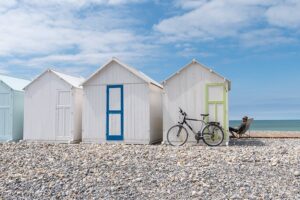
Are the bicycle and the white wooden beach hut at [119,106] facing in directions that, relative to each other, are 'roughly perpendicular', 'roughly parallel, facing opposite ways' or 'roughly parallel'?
roughly perpendicular

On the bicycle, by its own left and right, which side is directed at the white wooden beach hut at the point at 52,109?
front

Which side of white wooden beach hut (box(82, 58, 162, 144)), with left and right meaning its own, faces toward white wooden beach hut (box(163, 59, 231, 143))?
left

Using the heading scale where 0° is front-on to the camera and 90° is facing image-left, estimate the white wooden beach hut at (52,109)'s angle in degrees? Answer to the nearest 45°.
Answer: approximately 0°

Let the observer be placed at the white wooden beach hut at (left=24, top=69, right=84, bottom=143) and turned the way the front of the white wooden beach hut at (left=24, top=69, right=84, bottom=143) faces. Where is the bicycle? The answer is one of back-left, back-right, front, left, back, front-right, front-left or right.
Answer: front-left

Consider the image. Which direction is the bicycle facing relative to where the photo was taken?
to the viewer's left

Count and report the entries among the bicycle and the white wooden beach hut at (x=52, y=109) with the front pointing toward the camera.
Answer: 1
